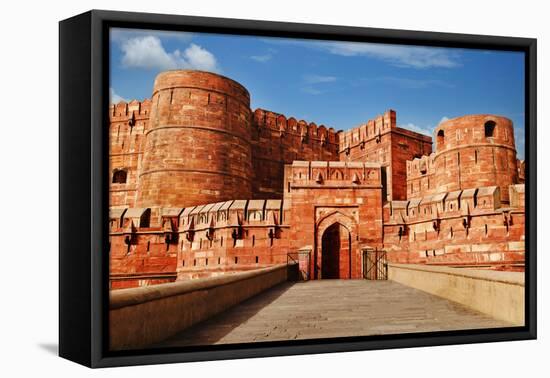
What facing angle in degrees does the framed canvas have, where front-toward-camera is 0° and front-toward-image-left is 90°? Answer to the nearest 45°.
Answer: approximately 315°
